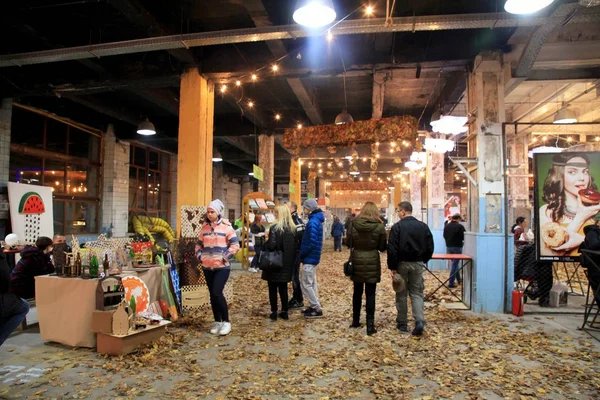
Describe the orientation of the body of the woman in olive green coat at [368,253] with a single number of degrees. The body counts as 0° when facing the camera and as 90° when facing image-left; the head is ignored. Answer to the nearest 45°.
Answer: approximately 180°

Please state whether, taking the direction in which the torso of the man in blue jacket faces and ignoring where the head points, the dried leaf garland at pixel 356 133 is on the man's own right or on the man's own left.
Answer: on the man's own right

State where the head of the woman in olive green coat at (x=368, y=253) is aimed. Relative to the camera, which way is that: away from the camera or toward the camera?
away from the camera

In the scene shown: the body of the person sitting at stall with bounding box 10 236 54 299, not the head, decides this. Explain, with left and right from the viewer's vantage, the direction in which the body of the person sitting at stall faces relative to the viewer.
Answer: facing to the right of the viewer

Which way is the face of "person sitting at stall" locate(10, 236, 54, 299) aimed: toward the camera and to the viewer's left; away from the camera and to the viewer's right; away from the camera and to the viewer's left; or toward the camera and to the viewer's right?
away from the camera and to the viewer's right

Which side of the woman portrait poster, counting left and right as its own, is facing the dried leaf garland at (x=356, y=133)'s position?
right

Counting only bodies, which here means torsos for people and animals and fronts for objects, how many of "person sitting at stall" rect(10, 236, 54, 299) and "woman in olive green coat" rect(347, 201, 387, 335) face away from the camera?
1
